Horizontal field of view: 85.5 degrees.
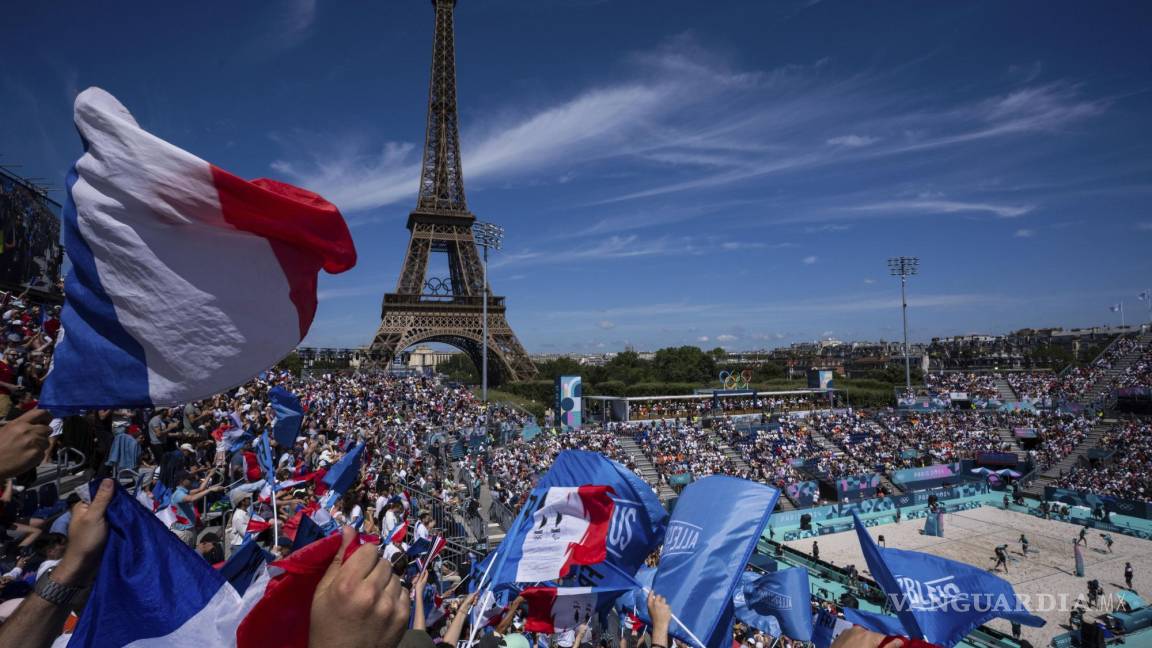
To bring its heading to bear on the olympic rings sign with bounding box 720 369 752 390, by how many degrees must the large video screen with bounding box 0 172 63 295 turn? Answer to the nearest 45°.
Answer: approximately 45° to its left

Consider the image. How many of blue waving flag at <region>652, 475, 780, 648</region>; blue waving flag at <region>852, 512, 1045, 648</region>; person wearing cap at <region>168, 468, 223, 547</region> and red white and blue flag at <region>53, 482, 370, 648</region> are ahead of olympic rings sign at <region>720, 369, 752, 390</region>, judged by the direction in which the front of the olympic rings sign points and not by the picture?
4

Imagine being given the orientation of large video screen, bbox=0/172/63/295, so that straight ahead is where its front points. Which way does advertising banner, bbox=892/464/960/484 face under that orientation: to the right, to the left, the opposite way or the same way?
to the right

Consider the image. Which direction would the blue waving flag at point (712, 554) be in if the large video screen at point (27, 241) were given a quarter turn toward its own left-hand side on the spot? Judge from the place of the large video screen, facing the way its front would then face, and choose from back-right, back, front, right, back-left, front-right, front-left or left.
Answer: back-right

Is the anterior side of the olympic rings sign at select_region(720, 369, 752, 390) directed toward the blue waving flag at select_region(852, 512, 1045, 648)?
yes

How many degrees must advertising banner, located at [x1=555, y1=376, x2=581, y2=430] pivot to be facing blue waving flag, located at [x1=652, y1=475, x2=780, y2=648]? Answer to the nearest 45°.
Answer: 0° — it already faces it

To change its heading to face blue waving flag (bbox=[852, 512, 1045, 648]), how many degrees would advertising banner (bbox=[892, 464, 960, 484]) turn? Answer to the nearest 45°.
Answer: approximately 45° to its right

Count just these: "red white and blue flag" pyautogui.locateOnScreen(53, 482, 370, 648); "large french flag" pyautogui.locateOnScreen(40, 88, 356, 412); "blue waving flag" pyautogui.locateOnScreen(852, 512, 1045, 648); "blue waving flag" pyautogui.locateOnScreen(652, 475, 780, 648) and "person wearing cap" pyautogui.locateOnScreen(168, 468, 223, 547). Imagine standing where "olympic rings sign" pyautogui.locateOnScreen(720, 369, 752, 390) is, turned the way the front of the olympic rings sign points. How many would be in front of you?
5

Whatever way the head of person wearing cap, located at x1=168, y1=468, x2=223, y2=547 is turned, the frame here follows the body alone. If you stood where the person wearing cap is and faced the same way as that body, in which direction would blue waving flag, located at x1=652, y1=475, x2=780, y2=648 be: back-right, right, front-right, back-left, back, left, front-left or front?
front-right

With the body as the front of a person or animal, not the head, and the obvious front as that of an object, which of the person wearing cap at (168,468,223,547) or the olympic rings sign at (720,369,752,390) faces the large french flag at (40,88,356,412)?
the olympic rings sign

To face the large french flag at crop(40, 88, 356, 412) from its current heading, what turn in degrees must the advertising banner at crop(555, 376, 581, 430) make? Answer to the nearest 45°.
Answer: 0° — it already faces it

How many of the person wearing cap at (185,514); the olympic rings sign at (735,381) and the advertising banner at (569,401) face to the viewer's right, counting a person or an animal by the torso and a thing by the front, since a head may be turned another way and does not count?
1
